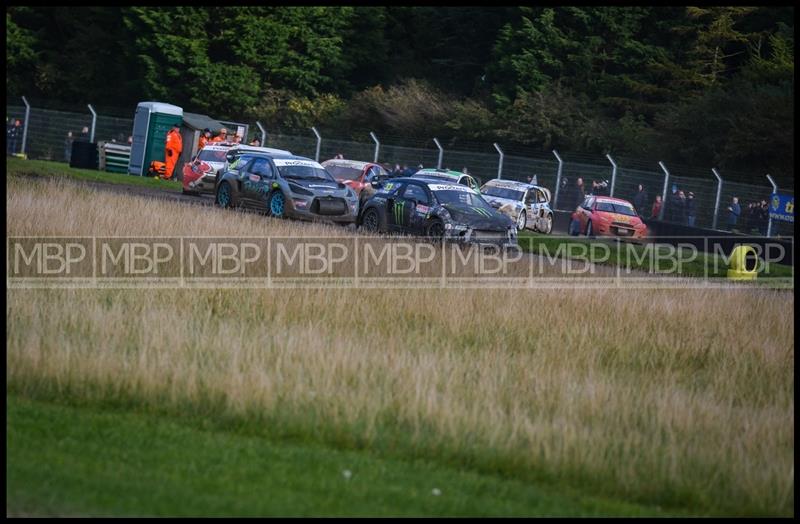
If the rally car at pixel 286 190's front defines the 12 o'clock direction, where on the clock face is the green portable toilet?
The green portable toilet is roughly at 7 o'clock from the rally car.

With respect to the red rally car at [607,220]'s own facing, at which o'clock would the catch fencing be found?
The catch fencing is roughly at 7 o'clock from the red rally car.

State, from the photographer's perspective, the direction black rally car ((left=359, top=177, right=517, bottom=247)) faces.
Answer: facing the viewer and to the right of the viewer

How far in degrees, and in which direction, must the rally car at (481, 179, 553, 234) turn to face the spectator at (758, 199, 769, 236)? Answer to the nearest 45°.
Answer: approximately 135° to its left

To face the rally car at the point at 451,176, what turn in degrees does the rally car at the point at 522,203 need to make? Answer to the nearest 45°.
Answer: approximately 90° to its right

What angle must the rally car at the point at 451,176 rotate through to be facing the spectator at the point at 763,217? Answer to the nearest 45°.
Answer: approximately 45° to its left

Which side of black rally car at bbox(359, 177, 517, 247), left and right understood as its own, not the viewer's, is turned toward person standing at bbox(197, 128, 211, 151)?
back

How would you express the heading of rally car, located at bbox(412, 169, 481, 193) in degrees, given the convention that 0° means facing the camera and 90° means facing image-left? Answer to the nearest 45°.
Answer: approximately 315°

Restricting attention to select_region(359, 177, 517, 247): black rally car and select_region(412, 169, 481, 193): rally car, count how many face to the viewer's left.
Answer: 0
